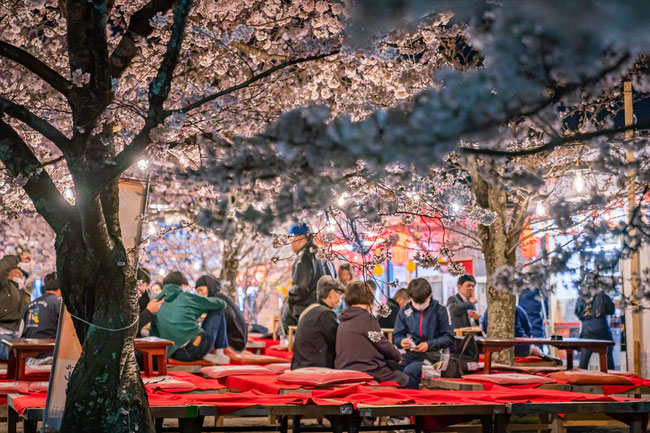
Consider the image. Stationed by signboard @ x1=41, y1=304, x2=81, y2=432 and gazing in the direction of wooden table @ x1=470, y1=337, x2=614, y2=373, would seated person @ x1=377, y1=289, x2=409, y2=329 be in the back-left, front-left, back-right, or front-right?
front-left

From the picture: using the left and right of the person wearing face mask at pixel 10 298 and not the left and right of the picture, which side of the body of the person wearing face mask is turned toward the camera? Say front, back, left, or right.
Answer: right

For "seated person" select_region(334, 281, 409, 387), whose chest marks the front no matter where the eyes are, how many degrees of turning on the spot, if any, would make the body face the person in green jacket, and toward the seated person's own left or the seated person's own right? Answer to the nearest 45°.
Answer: approximately 90° to the seated person's own left

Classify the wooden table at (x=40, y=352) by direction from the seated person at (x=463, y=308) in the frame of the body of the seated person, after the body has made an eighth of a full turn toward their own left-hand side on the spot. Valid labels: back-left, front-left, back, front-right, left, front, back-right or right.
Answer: back-right

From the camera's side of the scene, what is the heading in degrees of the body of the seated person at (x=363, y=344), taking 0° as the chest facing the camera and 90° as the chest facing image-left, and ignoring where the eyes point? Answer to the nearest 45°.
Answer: approximately 225°

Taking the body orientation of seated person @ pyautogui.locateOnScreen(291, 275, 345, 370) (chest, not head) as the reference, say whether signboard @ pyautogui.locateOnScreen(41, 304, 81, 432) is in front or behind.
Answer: behind

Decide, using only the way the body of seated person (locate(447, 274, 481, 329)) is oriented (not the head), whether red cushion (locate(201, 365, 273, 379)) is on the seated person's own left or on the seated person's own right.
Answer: on the seated person's own right

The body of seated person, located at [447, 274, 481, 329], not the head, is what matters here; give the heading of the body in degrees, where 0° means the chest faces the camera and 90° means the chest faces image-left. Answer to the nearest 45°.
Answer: approximately 315°

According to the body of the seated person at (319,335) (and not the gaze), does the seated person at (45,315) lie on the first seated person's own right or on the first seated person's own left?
on the first seated person's own left

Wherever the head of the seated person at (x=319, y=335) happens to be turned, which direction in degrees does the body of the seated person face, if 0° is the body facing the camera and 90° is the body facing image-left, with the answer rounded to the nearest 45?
approximately 225°

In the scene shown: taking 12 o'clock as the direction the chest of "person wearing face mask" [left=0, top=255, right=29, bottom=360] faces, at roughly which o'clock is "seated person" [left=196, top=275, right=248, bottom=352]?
The seated person is roughly at 1 o'clock from the person wearing face mask.

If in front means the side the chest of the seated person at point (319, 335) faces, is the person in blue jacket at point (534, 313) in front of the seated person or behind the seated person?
in front

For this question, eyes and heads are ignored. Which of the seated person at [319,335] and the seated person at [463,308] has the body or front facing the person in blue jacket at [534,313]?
the seated person at [319,335]
